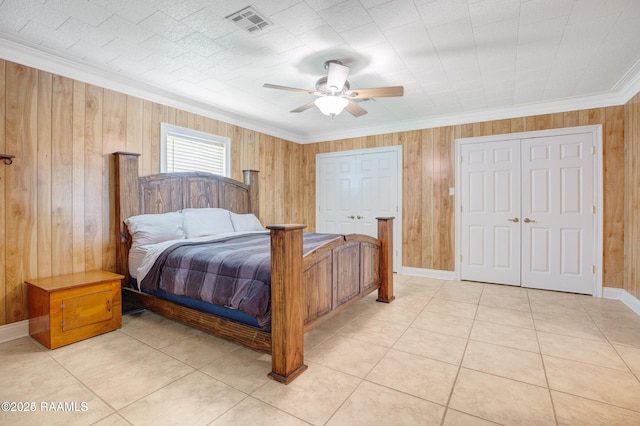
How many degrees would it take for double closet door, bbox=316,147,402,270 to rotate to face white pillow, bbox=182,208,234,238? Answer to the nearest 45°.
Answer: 0° — it already faces it

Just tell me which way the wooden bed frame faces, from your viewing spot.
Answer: facing the viewer and to the right of the viewer

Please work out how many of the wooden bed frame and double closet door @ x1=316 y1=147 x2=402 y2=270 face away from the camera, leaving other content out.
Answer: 0

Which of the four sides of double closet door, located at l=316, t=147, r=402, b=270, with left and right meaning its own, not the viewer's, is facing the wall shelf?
front

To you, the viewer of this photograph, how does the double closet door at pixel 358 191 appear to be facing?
facing the viewer and to the left of the viewer

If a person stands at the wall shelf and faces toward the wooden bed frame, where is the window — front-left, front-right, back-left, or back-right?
front-left

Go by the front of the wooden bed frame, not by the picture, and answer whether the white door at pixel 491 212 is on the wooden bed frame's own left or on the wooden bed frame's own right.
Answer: on the wooden bed frame's own left

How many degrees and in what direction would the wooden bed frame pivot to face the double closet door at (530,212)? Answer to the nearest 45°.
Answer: approximately 45° to its left

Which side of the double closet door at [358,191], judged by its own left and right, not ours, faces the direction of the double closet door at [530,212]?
left

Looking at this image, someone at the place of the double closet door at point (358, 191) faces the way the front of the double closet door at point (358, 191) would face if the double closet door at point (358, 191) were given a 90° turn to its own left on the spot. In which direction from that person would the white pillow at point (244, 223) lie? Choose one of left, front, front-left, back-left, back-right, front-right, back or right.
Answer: right

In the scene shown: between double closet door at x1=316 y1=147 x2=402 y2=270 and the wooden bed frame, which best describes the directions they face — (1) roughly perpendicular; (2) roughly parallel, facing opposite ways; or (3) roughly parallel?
roughly perpendicular

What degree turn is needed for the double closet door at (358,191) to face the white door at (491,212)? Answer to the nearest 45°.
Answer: approximately 90° to its left
